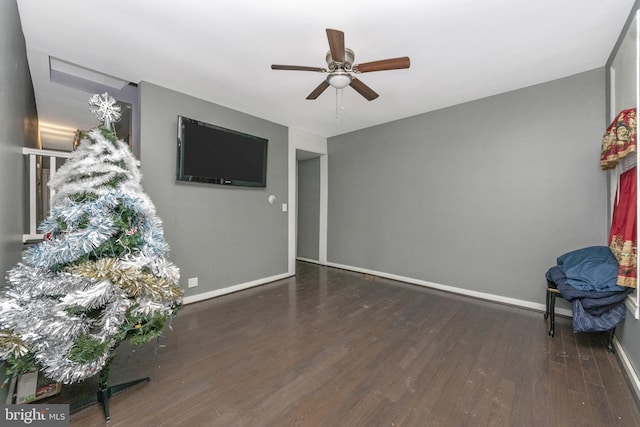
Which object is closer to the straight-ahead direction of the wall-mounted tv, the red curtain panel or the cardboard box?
the red curtain panel

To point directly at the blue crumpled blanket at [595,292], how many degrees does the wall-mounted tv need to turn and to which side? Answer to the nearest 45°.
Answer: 0° — it already faces it

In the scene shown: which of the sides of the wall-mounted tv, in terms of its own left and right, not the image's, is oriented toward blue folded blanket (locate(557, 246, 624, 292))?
front

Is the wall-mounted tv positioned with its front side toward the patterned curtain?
yes

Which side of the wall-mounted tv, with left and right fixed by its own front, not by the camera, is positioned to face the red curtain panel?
front

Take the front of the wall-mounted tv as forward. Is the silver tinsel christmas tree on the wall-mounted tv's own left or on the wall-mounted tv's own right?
on the wall-mounted tv's own right

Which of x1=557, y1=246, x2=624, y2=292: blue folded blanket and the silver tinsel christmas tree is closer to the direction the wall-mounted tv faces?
the blue folded blanket

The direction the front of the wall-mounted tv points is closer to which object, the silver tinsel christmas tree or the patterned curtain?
the patterned curtain

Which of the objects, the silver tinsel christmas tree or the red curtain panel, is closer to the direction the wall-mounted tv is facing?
the red curtain panel

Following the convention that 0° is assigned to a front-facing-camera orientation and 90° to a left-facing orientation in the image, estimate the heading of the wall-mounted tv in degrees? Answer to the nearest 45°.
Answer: approximately 315°
